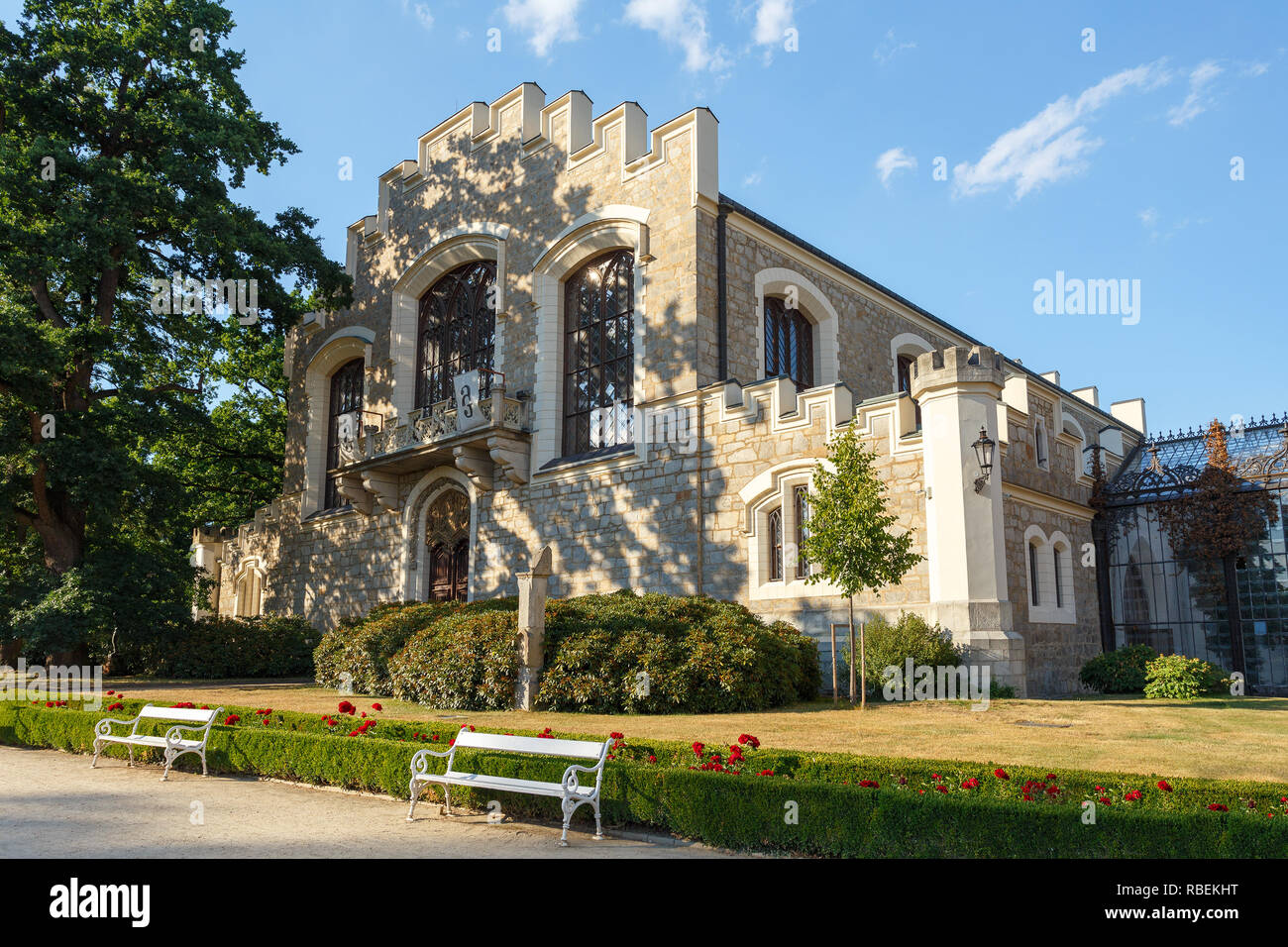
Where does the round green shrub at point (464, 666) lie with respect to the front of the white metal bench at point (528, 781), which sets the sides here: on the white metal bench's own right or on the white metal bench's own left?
on the white metal bench's own right

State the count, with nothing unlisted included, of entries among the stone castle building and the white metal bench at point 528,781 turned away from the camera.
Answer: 0

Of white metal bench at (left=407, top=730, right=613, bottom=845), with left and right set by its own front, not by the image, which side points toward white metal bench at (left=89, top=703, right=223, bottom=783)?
right

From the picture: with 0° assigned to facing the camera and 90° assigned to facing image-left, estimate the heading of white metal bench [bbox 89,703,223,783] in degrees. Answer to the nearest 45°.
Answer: approximately 45°

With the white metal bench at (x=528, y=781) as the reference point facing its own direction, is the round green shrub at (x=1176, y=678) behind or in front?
behind

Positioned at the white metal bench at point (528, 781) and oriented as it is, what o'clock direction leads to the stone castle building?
The stone castle building is roughly at 5 o'clock from the white metal bench.

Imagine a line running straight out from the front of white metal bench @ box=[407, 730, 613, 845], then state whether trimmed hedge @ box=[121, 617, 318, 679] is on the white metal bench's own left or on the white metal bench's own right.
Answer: on the white metal bench's own right

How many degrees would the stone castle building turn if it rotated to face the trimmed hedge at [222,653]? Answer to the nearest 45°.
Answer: approximately 45° to its right

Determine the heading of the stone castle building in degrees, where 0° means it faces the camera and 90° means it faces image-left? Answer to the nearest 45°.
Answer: approximately 45°

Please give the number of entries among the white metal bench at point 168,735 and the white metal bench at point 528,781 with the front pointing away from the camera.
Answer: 0
